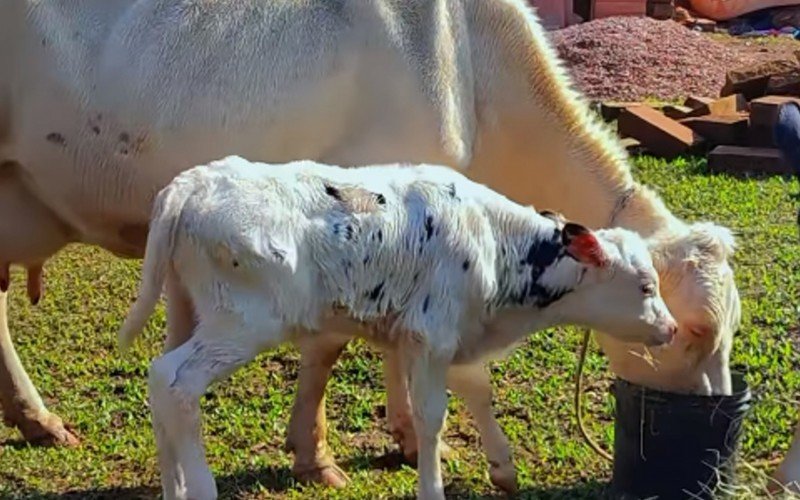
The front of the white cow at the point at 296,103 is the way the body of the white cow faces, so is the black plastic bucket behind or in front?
in front

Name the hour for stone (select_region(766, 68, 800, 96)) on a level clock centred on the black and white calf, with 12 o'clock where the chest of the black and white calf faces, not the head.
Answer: The stone is roughly at 10 o'clock from the black and white calf.

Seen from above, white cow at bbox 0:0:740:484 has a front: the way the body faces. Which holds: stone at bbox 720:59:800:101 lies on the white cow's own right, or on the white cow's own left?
on the white cow's own left

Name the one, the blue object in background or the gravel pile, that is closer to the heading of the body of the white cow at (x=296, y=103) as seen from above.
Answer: the blue object in background

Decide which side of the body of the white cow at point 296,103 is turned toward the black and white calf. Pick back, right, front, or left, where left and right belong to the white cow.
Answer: right

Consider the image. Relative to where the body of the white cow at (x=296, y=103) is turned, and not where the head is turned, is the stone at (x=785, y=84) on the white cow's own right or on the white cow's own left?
on the white cow's own left

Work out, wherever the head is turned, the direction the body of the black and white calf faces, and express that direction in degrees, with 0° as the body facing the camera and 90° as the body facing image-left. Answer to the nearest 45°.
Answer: approximately 270°

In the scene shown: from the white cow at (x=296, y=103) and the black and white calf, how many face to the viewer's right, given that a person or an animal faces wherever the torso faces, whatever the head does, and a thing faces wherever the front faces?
2

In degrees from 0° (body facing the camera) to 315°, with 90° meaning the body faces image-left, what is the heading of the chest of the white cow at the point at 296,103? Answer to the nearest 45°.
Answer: approximately 270°

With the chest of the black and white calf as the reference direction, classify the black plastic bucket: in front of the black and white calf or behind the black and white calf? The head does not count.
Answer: in front

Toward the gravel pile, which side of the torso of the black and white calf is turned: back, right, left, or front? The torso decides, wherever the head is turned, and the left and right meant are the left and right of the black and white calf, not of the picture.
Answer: left
